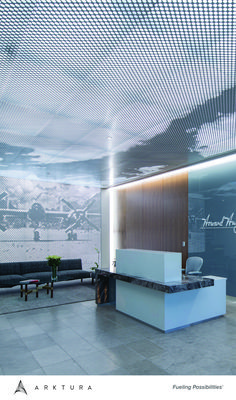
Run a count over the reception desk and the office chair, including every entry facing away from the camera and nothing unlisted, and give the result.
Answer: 0

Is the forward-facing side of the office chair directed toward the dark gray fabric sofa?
no

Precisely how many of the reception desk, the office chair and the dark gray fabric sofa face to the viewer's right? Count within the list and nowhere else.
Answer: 0

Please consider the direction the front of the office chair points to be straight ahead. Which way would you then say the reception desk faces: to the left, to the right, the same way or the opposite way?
the same way

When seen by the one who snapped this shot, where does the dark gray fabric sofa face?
facing the viewer

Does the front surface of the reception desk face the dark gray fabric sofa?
no

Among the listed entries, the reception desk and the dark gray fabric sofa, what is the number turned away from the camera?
0

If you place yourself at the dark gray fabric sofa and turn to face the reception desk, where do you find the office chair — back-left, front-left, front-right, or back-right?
front-left

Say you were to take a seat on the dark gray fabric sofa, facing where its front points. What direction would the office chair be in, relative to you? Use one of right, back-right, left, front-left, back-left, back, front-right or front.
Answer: front-left

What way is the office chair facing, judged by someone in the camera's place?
facing the viewer and to the left of the viewer
